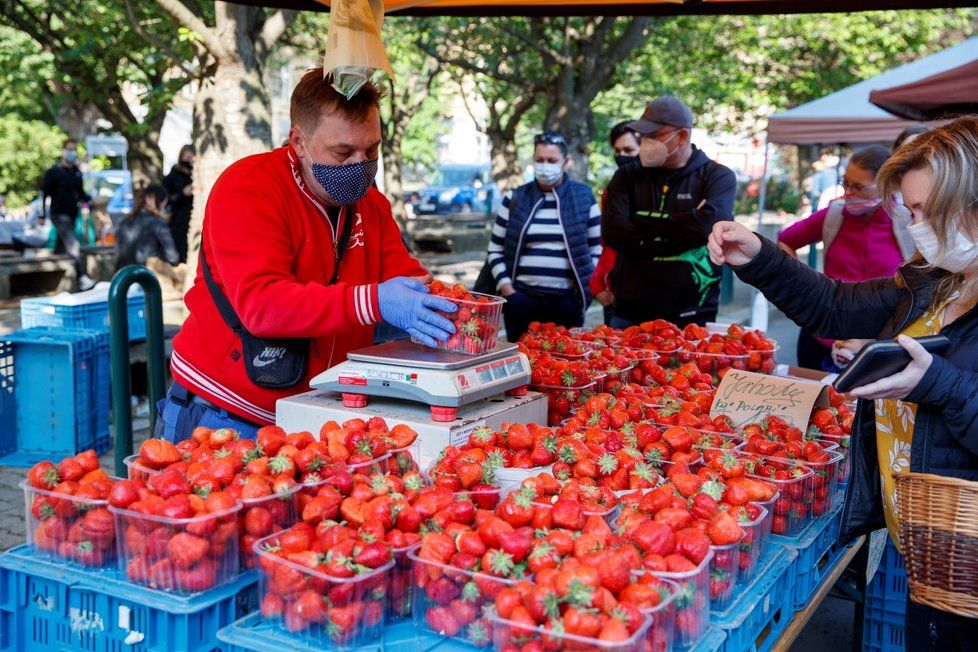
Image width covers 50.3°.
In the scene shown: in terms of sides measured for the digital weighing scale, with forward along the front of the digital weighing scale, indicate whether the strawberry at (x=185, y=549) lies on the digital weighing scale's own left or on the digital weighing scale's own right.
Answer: on the digital weighing scale's own right

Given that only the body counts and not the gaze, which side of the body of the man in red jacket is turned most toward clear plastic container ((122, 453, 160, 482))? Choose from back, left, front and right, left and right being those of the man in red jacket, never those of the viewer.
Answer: right

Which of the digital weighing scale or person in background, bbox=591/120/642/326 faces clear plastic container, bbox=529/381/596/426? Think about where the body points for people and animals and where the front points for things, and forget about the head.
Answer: the person in background

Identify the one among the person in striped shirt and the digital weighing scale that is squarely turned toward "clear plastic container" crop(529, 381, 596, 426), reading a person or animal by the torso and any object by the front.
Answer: the person in striped shirt

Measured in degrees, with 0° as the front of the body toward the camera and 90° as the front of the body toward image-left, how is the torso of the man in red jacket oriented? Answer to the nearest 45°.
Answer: approximately 315°

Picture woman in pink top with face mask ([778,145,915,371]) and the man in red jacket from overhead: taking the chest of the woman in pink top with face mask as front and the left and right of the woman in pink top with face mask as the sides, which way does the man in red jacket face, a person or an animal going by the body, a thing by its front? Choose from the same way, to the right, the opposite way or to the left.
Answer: to the left

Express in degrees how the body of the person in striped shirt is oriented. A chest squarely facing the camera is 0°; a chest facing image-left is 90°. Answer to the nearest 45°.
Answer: approximately 0°

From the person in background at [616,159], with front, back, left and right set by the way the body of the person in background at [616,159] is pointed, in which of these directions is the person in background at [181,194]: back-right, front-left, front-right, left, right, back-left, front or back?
back-right

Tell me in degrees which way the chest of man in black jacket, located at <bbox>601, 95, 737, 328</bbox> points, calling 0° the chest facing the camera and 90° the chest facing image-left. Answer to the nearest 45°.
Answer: approximately 45°

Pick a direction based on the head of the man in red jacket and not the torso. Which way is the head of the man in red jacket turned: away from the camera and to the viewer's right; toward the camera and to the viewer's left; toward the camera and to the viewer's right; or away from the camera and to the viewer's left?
toward the camera and to the viewer's right

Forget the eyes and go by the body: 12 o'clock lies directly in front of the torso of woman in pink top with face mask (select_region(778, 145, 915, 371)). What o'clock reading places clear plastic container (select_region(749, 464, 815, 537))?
The clear plastic container is roughly at 12 o'clock from the woman in pink top with face mask.
